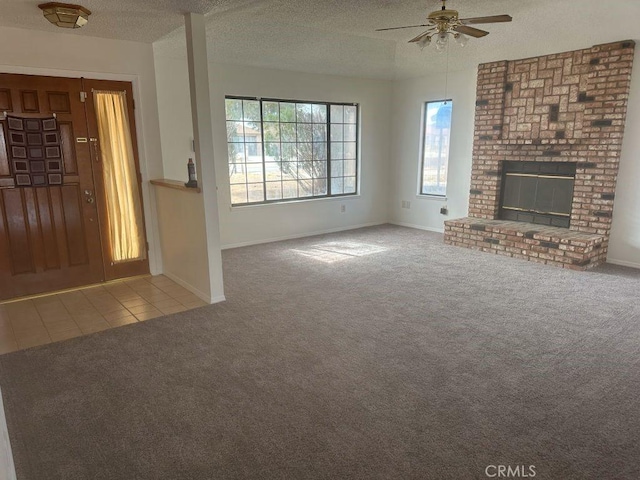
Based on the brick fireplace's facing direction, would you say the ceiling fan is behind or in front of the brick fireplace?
in front

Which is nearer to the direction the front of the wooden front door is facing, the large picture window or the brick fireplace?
the brick fireplace

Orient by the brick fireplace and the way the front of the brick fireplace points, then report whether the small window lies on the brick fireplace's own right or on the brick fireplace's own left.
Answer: on the brick fireplace's own right

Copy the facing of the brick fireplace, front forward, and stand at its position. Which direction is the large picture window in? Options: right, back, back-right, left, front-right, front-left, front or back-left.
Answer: front-right

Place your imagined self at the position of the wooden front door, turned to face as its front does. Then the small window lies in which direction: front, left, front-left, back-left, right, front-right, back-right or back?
left

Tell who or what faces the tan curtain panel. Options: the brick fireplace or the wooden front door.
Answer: the brick fireplace

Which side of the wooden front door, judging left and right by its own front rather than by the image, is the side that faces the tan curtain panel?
left

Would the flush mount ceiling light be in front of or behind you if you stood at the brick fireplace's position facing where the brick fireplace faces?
in front

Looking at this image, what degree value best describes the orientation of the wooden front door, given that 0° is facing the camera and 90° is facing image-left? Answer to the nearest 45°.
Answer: approximately 0°
